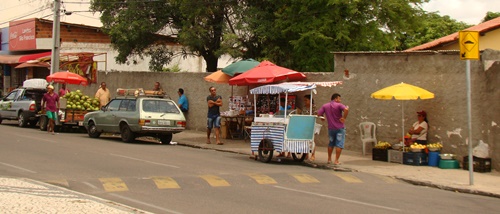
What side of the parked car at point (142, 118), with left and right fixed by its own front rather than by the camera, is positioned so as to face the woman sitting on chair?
back

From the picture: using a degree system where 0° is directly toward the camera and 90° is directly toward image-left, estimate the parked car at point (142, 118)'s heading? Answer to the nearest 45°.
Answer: approximately 135°

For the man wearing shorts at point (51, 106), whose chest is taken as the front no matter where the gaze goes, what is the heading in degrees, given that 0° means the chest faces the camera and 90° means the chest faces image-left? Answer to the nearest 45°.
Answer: approximately 0°

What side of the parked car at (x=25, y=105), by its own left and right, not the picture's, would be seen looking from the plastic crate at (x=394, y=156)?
back
